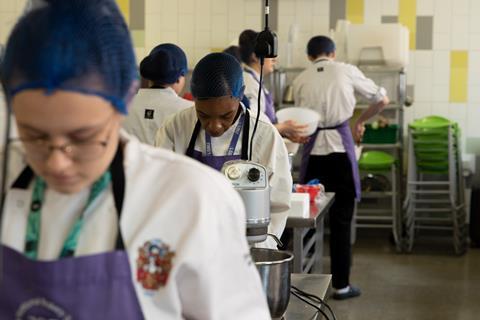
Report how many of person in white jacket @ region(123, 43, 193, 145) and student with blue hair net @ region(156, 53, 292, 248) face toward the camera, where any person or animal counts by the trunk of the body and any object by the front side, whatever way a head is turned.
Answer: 1

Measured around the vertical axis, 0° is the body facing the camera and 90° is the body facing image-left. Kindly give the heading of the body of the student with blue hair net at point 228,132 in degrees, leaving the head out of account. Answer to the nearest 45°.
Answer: approximately 0°

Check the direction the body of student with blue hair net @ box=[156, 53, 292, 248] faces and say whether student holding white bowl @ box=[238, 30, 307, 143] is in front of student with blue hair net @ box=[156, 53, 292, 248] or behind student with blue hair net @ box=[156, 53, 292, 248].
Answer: behind

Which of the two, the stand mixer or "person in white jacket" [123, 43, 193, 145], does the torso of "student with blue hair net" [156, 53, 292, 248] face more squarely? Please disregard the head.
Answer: the stand mixer
